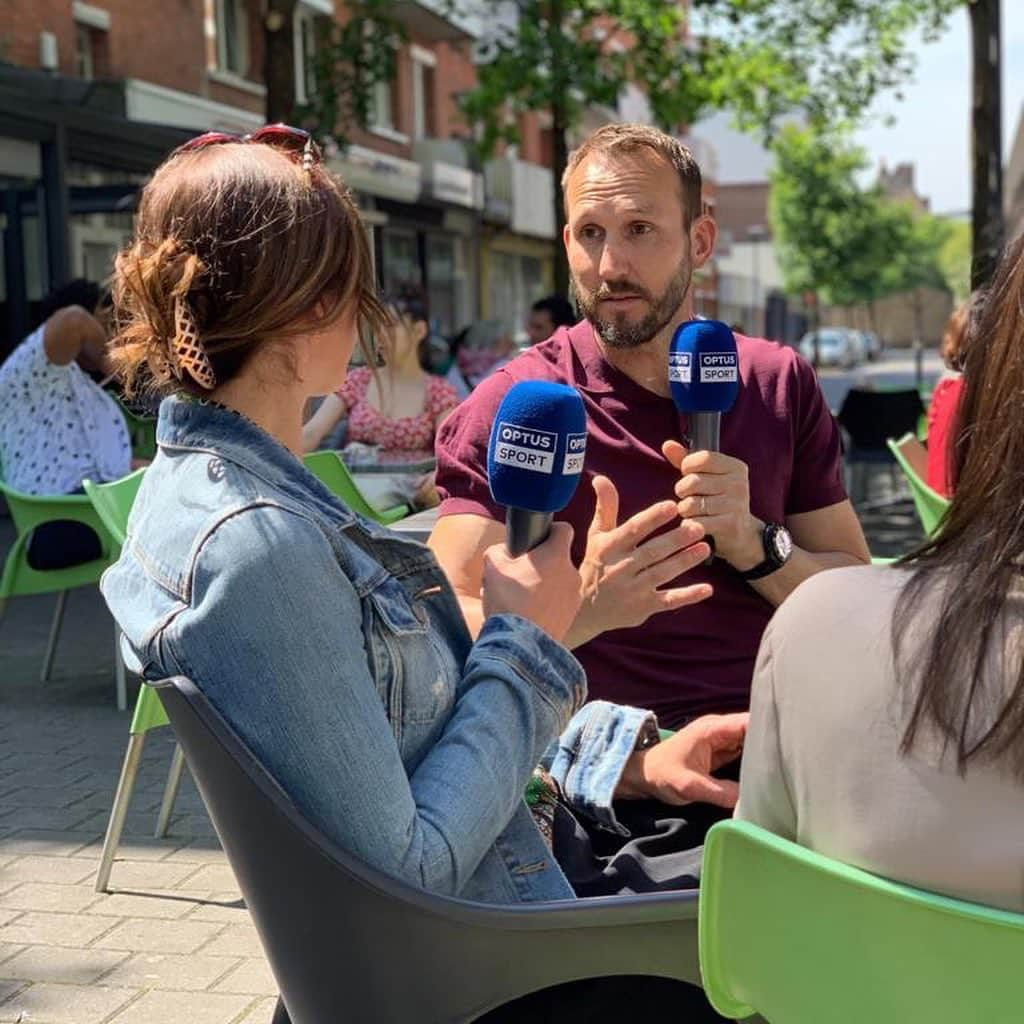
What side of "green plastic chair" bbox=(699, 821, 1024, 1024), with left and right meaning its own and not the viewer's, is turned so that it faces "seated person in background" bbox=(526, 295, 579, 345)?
front

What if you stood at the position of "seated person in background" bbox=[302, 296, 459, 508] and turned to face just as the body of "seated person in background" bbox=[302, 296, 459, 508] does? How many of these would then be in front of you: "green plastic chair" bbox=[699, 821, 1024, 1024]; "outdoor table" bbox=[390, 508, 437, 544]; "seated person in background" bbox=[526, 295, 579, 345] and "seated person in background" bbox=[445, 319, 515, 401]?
2

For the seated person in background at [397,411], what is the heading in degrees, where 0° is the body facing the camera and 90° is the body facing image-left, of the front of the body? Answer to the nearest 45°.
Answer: approximately 0°

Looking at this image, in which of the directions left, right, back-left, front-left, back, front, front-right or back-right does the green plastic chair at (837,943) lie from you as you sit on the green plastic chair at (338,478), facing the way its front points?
back-right

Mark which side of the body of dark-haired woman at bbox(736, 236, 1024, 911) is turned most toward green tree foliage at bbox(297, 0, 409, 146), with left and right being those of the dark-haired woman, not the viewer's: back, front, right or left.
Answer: front

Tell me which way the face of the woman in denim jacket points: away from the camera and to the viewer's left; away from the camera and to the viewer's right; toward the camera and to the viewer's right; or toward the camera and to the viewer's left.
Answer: away from the camera and to the viewer's right

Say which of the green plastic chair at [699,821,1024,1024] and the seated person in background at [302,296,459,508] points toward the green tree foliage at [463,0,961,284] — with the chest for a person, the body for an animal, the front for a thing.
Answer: the green plastic chair

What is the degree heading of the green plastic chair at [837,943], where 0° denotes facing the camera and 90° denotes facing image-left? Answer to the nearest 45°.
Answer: approximately 180°

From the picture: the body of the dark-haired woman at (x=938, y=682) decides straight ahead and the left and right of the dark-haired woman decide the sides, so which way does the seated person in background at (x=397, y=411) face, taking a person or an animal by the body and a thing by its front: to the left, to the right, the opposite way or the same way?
the opposite way

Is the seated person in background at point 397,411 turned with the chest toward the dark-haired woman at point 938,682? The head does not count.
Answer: yes

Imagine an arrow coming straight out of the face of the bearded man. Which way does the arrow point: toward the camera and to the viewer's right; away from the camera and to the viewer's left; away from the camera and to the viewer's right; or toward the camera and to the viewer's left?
toward the camera and to the viewer's left

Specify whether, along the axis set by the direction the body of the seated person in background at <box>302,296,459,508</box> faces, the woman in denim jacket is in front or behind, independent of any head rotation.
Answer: in front

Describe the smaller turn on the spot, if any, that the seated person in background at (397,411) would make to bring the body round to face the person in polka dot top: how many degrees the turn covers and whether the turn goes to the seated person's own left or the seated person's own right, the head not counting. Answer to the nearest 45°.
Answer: approximately 90° to the seated person's own right

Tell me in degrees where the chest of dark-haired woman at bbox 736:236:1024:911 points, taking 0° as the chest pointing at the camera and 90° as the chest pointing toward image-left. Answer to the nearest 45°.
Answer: approximately 180°

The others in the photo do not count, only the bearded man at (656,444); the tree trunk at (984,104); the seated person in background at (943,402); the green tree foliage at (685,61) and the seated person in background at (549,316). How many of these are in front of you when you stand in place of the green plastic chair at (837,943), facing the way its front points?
5

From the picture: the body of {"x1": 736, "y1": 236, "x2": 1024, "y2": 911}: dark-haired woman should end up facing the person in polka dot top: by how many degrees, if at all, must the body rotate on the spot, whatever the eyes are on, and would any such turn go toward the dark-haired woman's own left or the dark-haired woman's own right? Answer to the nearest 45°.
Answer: approximately 45° to the dark-haired woman's own left

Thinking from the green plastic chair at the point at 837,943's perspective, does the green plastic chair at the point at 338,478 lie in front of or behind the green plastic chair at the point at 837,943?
in front
